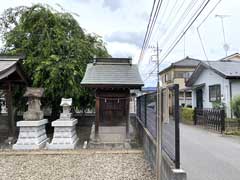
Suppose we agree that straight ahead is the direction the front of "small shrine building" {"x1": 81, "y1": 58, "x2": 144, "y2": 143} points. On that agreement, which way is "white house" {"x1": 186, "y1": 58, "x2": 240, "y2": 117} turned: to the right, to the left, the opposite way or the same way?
to the right

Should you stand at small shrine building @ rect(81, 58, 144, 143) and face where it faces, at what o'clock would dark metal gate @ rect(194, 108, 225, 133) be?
The dark metal gate is roughly at 8 o'clock from the small shrine building.

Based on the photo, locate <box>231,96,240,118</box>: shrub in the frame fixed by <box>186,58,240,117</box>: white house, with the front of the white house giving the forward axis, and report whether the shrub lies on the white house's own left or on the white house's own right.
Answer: on the white house's own left

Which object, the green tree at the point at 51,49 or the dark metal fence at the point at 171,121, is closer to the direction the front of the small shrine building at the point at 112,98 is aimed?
the dark metal fence

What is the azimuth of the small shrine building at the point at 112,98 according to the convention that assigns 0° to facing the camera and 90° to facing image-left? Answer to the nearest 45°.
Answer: approximately 0°

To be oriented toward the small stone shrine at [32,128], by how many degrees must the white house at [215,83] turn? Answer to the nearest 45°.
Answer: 0° — it already faces it

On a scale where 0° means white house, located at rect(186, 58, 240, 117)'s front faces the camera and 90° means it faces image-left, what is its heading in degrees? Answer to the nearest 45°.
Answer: approximately 45°

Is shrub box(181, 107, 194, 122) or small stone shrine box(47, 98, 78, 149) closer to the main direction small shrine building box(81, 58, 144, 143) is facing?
the small stone shrine

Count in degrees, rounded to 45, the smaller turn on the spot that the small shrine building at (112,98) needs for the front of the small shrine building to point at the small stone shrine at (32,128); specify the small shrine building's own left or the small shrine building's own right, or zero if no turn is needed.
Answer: approximately 90° to the small shrine building's own right

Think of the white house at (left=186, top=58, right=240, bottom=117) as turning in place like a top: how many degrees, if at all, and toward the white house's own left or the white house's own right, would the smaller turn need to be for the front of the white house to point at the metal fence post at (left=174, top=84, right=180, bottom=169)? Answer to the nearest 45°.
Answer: approximately 45° to the white house's own left

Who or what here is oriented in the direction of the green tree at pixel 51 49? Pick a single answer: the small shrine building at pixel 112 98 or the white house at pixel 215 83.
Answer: the white house

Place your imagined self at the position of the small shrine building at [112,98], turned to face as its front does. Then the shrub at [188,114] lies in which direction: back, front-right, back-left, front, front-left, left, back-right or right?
back-left

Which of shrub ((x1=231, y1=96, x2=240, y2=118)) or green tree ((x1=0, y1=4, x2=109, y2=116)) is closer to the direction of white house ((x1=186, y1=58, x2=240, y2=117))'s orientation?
the green tree
